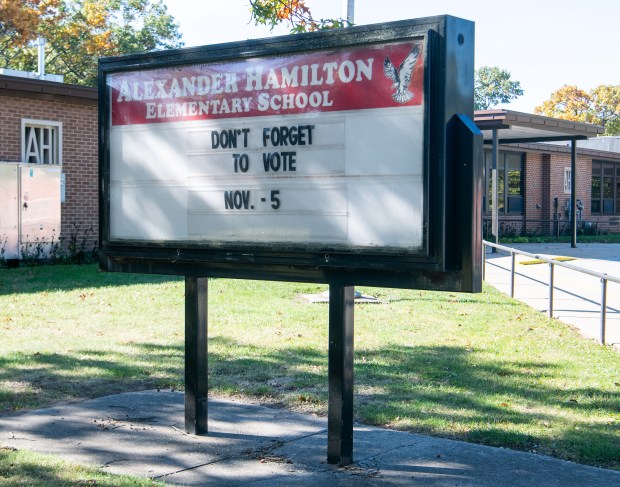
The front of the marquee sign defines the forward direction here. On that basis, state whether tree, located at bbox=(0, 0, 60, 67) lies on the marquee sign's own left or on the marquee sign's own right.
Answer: on the marquee sign's own right

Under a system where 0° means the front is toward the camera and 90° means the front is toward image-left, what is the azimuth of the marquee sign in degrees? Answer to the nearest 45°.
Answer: approximately 45°

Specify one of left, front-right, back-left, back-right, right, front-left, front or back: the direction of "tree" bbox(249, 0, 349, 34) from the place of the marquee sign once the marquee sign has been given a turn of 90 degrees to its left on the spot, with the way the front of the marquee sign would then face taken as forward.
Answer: back-left

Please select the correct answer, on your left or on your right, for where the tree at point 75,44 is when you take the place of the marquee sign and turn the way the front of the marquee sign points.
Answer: on your right
